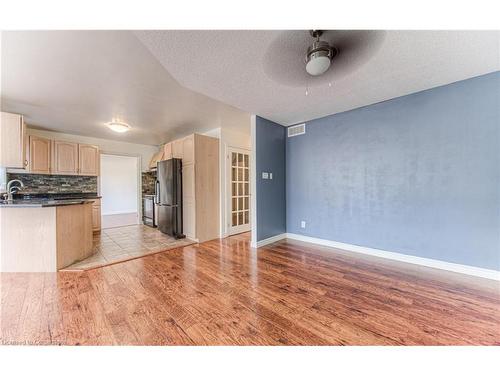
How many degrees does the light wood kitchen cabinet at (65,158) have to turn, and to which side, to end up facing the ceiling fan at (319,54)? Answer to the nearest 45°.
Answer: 0° — it already faces it

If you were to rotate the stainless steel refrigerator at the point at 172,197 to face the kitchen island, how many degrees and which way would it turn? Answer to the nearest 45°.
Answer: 0° — it already faces it

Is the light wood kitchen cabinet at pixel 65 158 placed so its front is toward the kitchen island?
yes

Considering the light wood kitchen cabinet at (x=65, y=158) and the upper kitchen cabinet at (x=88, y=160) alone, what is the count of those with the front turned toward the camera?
2

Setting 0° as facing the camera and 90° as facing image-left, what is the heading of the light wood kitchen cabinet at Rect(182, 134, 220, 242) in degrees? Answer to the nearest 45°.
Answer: approximately 45°

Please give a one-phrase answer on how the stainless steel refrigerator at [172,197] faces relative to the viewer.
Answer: facing the viewer and to the left of the viewer

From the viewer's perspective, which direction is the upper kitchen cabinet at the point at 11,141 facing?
to the viewer's right

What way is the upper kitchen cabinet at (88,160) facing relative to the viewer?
toward the camera

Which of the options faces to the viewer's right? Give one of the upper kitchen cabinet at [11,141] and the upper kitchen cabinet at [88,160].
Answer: the upper kitchen cabinet at [11,141]

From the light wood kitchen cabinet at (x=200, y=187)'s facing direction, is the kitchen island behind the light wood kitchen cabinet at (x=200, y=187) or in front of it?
in front

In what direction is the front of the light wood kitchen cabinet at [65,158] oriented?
toward the camera

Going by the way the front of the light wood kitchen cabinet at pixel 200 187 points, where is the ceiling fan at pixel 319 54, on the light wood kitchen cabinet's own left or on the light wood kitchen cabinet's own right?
on the light wood kitchen cabinet's own left

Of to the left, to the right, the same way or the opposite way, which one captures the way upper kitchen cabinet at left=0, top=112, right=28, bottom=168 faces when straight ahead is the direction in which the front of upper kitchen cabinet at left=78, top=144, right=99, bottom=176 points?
to the left

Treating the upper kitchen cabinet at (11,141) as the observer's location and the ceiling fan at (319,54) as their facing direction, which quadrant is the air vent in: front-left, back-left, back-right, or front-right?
front-left
